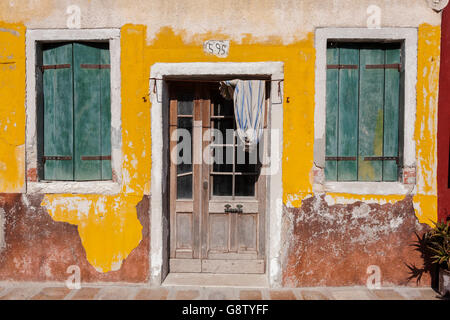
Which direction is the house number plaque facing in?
toward the camera

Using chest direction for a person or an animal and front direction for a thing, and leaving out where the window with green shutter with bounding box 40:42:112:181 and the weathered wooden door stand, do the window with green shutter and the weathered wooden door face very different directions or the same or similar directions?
same or similar directions

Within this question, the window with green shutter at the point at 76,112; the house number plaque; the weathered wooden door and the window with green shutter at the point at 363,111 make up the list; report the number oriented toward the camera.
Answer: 4

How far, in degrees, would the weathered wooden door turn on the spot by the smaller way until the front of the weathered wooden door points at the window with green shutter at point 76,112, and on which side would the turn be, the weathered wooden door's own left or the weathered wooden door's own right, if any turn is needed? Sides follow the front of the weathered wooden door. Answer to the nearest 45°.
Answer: approximately 90° to the weathered wooden door's own right

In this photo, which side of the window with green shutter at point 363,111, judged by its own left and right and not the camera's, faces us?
front

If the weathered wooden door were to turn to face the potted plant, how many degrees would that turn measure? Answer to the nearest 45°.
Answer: approximately 90° to its left

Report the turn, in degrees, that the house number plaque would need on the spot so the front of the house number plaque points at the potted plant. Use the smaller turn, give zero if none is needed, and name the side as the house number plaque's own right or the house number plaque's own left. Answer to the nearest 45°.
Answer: approximately 90° to the house number plaque's own left

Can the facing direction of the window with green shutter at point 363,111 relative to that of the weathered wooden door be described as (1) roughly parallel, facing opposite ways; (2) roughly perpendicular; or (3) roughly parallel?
roughly parallel

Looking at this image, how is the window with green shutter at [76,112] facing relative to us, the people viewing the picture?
facing the viewer

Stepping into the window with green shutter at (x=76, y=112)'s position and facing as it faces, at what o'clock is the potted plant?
The potted plant is roughly at 10 o'clock from the window with green shutter.

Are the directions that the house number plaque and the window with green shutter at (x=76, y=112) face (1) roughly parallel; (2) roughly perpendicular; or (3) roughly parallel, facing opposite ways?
roughly parallel
